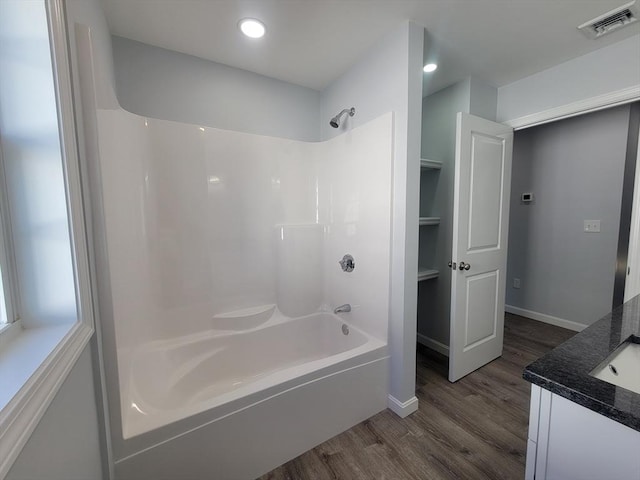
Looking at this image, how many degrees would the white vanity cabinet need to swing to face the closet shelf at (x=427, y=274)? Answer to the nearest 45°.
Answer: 0° — it already faces it

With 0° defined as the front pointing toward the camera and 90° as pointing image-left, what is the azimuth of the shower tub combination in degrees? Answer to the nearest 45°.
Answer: approximately 315°

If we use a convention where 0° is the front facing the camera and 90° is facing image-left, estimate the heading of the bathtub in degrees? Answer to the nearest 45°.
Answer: approximately 315°

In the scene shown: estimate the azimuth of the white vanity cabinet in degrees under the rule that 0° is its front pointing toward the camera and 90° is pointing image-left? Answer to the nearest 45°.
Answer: approximately 135°

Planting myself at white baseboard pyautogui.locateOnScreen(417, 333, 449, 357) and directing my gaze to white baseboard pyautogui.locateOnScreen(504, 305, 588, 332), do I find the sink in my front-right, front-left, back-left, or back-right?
back-right
